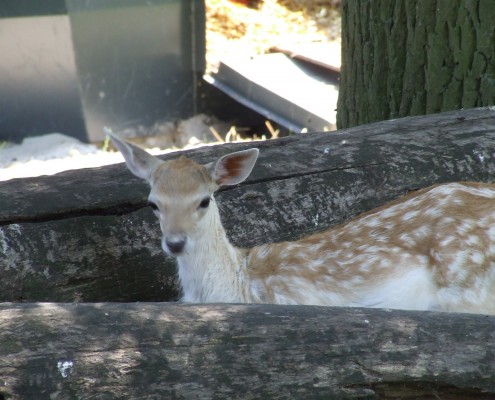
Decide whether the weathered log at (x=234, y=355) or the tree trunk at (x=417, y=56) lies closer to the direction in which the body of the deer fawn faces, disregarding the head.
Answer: the weathered log

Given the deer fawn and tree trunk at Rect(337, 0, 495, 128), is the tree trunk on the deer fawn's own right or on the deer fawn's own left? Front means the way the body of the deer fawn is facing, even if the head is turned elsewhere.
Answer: on the deer fawn's own right

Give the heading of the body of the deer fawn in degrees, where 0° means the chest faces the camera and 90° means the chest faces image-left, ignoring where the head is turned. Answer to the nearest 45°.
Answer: approximately 90°
